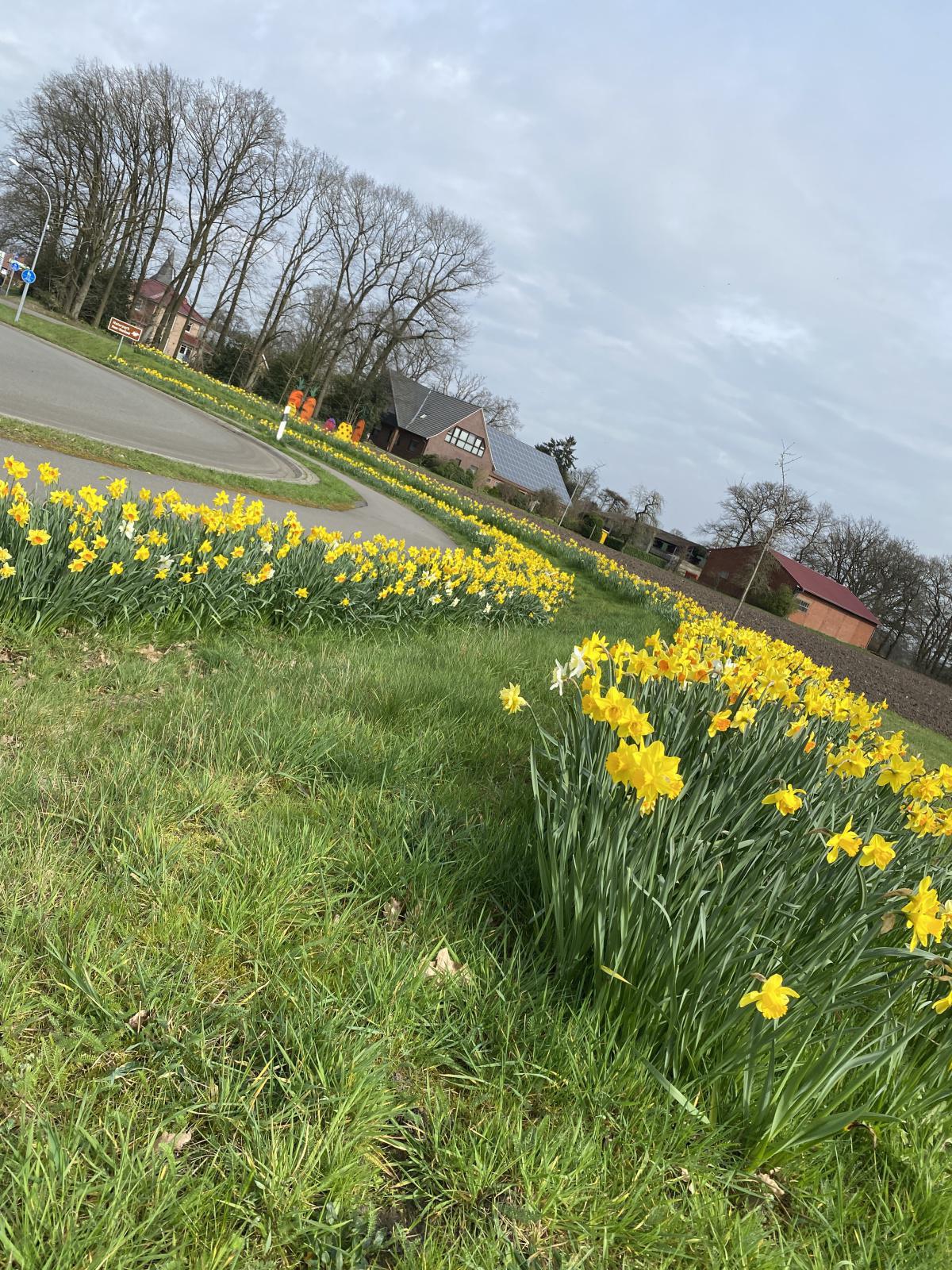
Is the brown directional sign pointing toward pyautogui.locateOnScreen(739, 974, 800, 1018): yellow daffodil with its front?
yes

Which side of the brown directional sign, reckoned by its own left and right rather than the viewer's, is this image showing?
front

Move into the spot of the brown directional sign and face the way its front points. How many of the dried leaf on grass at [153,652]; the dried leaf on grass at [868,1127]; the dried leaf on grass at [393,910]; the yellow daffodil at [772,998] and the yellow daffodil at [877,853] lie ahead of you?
5

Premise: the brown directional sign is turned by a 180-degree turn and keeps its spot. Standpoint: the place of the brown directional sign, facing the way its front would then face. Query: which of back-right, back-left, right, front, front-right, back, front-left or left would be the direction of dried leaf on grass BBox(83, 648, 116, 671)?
back

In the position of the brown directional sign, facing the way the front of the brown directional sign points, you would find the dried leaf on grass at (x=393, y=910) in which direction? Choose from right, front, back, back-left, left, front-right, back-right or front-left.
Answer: front

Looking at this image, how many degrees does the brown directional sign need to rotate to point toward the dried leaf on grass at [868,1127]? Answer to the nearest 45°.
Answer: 0° — it already faces it

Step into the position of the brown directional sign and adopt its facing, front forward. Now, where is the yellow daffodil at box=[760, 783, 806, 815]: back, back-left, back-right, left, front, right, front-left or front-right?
front

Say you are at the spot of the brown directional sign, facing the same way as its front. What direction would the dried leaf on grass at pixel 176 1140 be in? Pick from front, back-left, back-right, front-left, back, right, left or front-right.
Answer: front

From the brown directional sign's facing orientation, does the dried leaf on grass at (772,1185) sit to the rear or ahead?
ahead

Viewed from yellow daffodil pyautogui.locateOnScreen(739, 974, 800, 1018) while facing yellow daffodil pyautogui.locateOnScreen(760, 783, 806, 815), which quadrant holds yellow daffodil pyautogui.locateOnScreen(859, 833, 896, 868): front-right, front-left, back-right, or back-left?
front-right

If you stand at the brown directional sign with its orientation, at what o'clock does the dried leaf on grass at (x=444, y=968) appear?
The dried leaf on grass is roughly at 12 o'clock from the brown directional sign.

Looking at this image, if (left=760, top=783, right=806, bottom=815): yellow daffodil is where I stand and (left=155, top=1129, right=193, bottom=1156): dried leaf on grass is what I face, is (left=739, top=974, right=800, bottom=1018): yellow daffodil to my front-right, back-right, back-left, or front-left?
front-left

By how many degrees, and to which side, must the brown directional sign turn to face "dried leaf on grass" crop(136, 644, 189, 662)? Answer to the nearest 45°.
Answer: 0° — it already faces it
